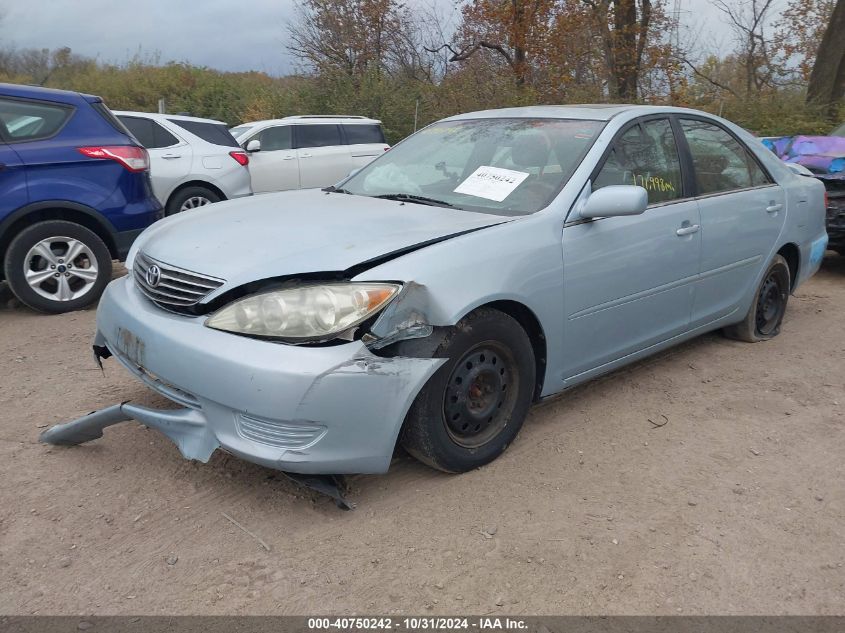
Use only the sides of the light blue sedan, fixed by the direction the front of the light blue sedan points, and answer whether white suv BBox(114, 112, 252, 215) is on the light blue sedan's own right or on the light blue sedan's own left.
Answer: on the light blue sedan's own right

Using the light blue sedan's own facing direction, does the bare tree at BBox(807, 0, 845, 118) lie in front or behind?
behind

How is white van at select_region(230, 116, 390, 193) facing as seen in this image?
to the viewer's left

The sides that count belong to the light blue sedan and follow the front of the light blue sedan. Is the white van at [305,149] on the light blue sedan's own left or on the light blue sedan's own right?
on the light blue sedan's own right

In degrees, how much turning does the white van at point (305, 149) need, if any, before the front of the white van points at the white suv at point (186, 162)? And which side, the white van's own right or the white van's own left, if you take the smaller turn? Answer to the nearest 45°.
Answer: approximately 45° to the white van's own left
